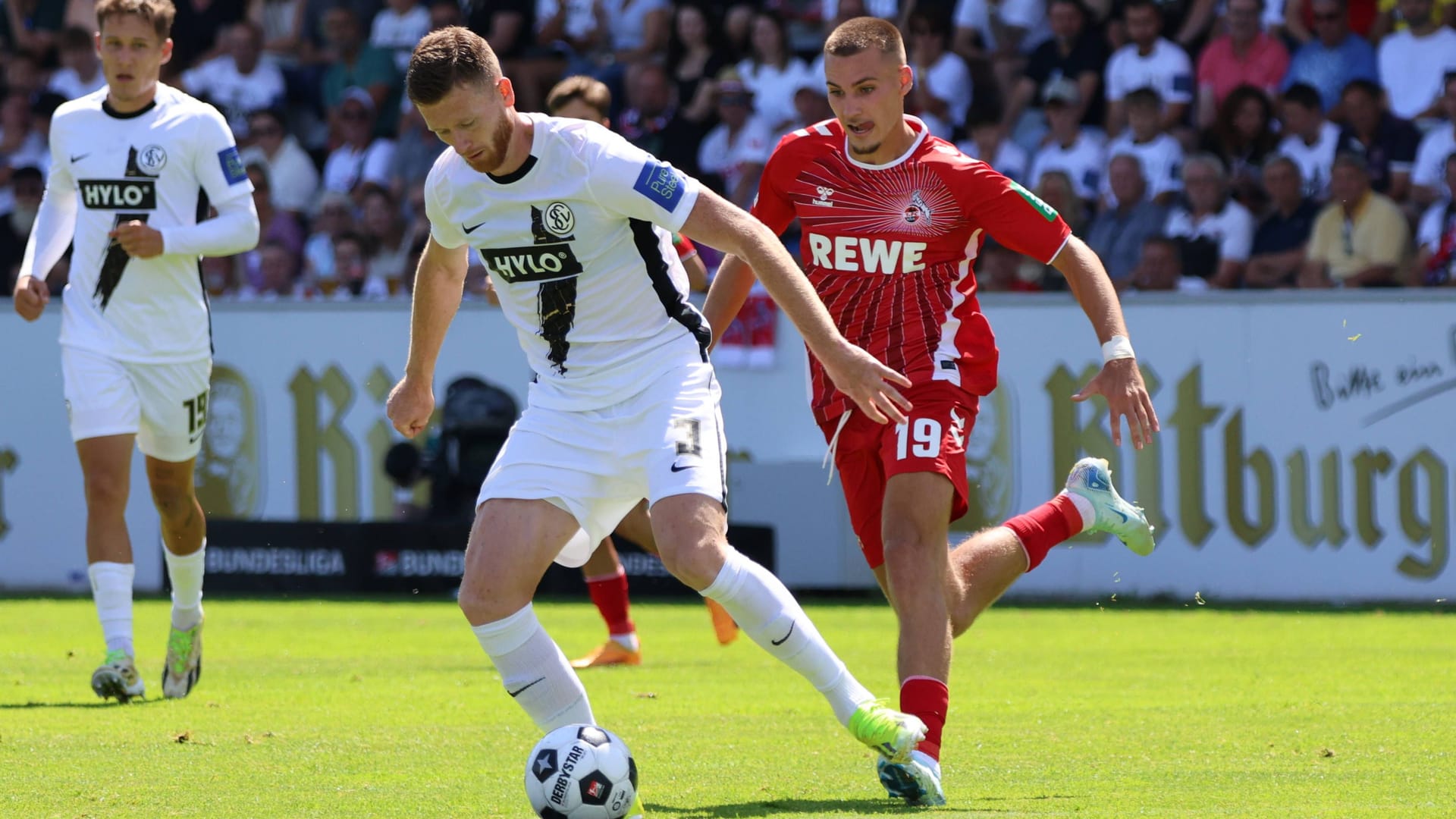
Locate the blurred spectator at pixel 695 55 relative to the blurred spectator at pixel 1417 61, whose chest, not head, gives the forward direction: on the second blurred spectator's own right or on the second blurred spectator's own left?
on the second blurred spectator's own right

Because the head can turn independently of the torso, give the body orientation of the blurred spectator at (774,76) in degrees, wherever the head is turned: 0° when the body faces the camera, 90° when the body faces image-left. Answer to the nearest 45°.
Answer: approximately 0°

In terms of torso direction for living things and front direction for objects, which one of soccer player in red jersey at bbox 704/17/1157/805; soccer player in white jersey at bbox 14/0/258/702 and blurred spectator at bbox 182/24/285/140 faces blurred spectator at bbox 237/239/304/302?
blurred spectator at bbox 182/24/285/140

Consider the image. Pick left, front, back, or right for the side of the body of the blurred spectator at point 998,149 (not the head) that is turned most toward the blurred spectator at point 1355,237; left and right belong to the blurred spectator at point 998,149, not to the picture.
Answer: left

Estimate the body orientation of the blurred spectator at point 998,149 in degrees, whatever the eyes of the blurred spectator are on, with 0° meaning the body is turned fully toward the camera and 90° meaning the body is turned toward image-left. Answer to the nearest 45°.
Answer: approximately 45°

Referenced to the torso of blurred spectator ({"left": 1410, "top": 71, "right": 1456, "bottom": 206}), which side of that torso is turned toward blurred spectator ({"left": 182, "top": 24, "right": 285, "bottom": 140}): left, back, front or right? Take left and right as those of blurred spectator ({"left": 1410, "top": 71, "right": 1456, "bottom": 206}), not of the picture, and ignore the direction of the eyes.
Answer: right

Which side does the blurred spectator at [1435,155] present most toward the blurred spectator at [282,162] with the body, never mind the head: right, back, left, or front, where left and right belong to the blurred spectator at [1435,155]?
right

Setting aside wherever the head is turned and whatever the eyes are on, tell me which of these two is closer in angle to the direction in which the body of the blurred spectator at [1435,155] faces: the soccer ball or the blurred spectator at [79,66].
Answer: the soccer ball
